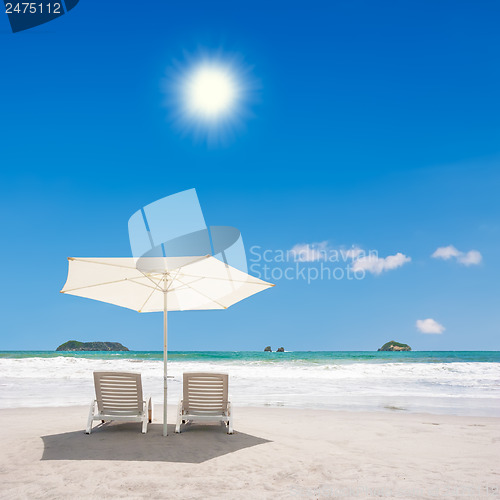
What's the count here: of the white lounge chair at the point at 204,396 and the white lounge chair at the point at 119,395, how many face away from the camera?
2

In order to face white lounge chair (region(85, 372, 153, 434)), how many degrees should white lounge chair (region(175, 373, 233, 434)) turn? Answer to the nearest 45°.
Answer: approximately 90° to its left

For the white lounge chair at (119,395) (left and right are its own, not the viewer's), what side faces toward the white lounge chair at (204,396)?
right

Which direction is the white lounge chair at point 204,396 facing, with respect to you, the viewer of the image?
facing away from the viewer

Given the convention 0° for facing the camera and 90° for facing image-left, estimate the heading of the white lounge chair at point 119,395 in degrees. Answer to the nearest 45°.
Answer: approximately 180°
